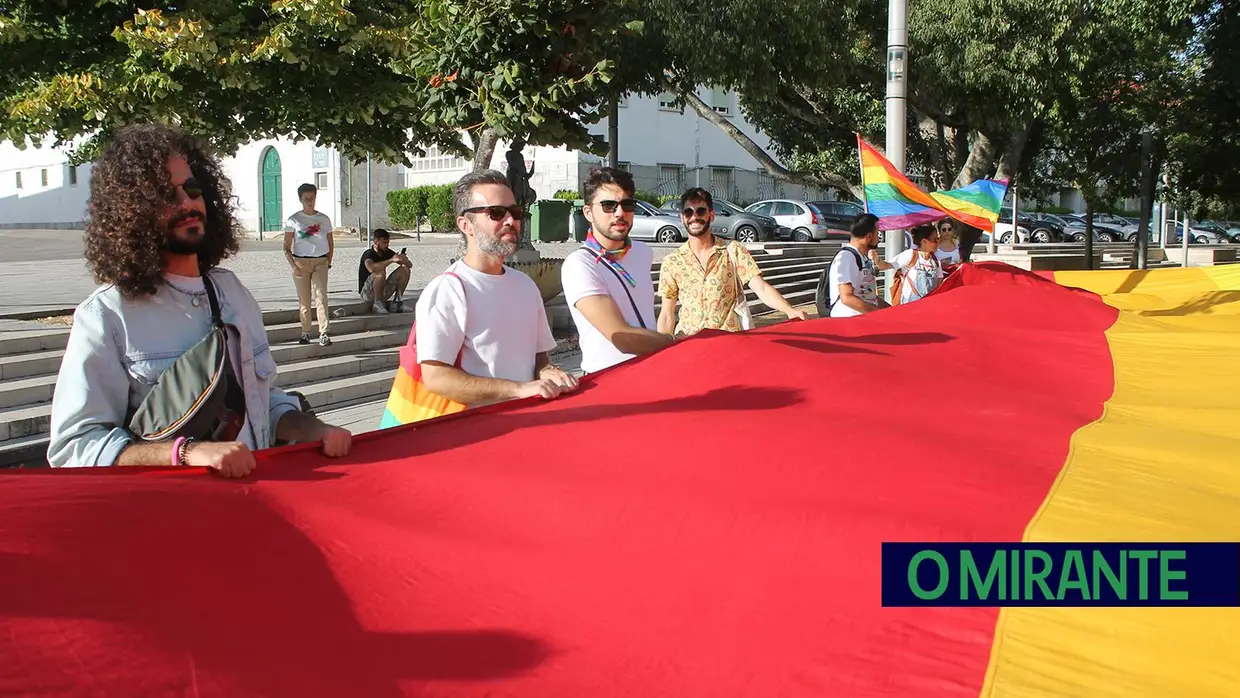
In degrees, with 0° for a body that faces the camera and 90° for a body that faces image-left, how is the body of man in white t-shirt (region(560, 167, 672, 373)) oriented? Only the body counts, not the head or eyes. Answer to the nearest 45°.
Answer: approximately 315°

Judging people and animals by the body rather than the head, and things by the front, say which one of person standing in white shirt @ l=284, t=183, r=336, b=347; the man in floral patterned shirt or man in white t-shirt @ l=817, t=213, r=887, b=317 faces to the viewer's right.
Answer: the man in white t-shirt

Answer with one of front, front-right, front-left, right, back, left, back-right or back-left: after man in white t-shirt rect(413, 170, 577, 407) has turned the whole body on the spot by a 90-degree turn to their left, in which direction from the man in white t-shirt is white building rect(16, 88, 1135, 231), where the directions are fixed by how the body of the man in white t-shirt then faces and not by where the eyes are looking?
front-left

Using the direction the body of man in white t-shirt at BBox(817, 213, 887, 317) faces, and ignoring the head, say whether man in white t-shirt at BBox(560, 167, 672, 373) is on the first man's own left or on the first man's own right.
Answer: on the first man's own right

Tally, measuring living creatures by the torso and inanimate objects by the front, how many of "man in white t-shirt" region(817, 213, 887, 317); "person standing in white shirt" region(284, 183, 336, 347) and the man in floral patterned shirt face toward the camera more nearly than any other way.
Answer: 2

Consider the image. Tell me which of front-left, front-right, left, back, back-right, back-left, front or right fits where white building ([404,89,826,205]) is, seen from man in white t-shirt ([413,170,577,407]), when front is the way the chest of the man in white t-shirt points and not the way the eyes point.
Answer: back-left

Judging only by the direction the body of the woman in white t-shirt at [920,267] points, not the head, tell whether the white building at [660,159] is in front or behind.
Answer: behind

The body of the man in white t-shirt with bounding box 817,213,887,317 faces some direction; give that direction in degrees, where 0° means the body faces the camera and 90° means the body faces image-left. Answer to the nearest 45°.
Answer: approximately 270°
